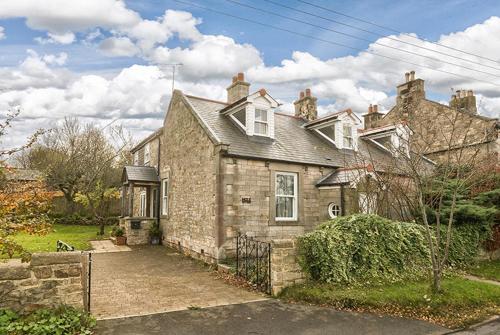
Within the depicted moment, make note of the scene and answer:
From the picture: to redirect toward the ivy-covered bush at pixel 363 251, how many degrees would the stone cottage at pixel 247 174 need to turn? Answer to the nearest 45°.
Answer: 0° — it already faces it

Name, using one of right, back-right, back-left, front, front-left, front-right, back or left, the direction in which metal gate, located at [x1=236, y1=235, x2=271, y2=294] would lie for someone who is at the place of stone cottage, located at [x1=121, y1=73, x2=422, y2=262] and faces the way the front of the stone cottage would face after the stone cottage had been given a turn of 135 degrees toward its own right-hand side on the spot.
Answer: left

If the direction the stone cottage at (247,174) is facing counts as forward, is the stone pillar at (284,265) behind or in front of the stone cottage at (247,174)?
in front

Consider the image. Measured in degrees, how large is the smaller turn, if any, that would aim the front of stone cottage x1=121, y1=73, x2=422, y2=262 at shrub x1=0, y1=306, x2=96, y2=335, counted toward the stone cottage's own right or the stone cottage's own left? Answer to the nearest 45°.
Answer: approximately 45° to the stone cottage's own right

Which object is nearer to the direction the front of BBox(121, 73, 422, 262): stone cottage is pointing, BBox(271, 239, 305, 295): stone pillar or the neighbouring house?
the stone pillar
